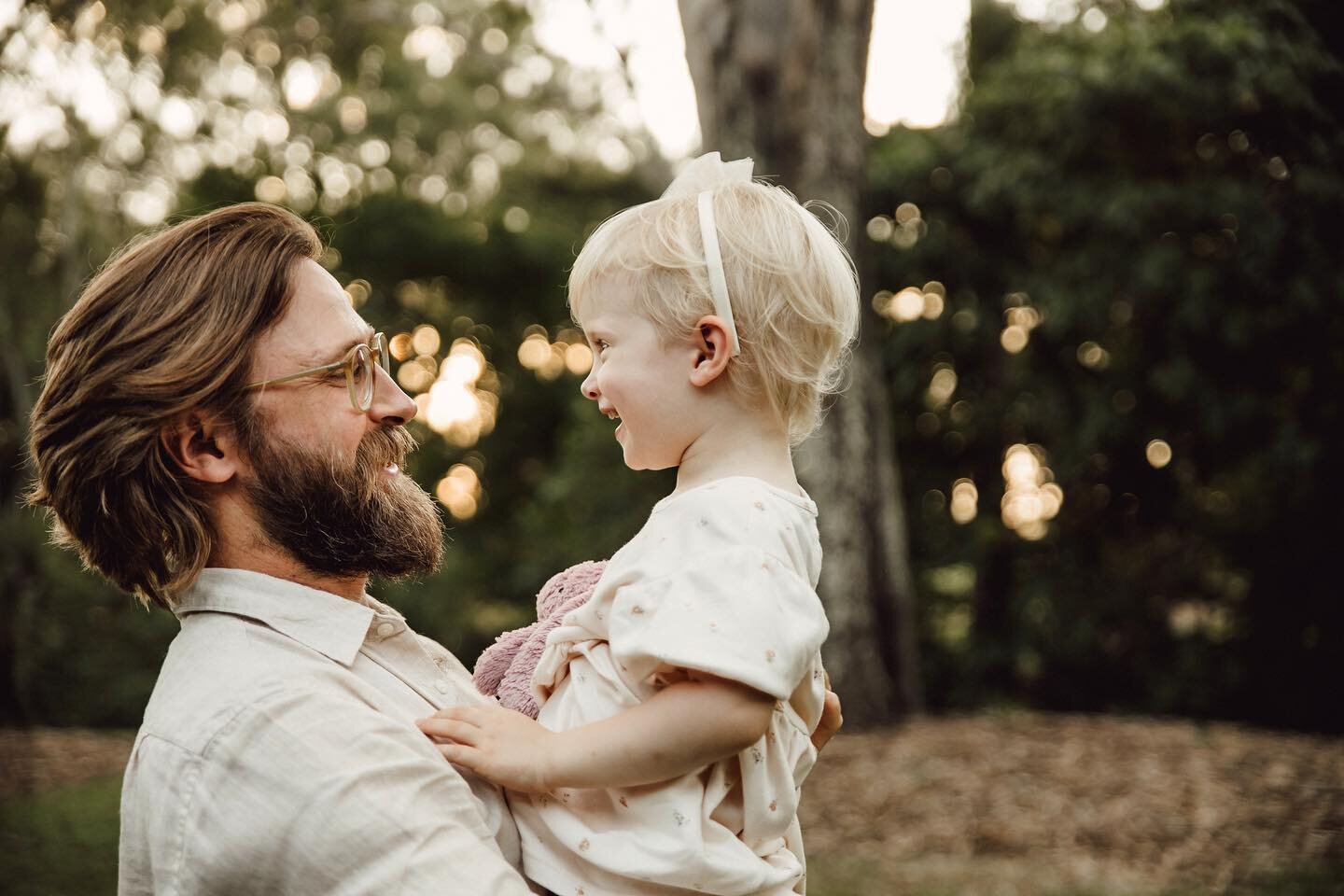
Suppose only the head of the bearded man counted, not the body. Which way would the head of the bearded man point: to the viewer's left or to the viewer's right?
to the viewer's right

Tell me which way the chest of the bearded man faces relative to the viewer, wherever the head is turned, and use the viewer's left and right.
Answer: facing to the right of the viewer

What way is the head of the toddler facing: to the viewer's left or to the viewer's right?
to the viewer's left

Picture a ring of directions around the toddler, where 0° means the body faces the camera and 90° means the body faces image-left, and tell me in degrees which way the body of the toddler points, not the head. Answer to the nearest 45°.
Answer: approximately 90°
